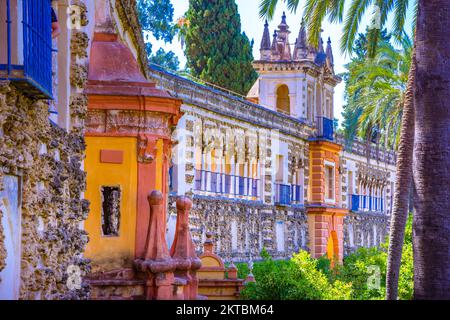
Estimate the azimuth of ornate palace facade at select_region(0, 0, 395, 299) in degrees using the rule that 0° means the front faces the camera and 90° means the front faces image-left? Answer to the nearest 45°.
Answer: approximately 315°

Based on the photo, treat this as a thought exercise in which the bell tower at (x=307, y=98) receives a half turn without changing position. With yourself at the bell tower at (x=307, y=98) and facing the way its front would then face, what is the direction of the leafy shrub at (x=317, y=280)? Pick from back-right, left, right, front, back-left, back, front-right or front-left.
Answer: back-left
